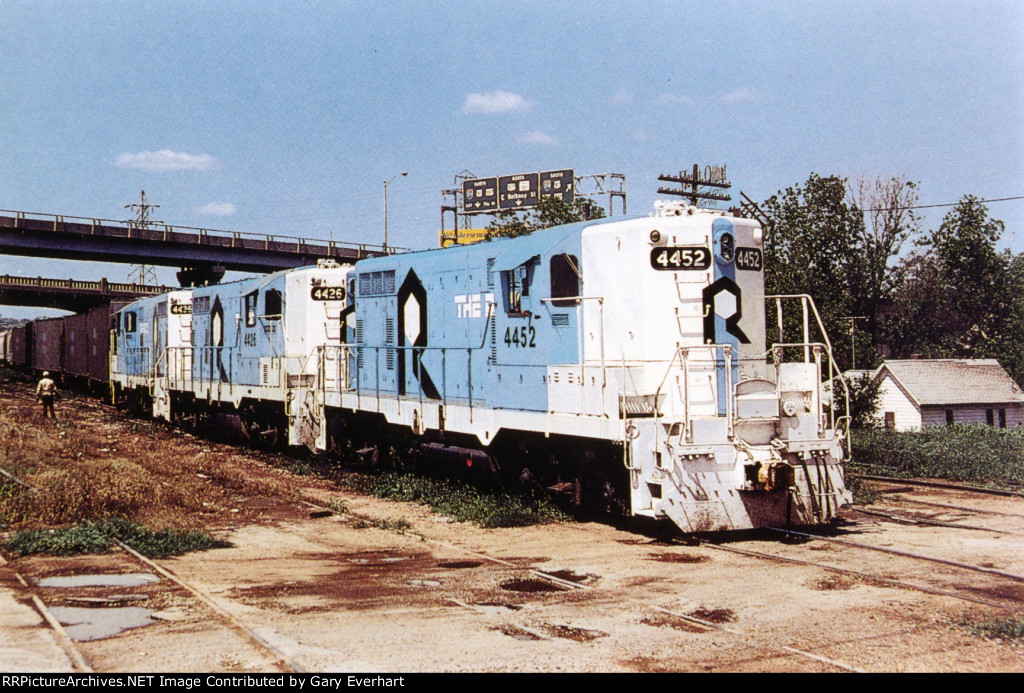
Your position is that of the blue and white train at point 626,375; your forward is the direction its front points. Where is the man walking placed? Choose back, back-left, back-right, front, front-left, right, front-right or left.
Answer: back

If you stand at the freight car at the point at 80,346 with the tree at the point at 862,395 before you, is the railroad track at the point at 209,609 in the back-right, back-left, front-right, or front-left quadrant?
front-right

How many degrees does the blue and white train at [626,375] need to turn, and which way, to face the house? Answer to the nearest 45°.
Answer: approximately 90° to its left

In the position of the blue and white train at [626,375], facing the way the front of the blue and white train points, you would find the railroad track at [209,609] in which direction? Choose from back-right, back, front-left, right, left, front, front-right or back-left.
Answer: right

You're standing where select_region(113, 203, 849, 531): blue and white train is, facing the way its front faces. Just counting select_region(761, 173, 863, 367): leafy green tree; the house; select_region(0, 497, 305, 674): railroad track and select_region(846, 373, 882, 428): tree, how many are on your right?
1

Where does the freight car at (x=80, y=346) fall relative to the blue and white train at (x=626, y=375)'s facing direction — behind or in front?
behind

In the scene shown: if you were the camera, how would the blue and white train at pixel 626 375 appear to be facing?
facing the viewer and to the right of the viewer

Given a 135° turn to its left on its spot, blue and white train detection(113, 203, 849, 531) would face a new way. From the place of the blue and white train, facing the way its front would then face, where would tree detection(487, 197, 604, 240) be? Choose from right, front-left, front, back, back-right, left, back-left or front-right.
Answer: front
